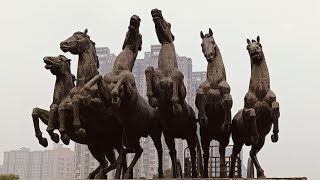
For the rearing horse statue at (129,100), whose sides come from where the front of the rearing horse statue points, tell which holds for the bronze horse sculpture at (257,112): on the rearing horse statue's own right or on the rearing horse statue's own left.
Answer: on the rearing horse statue's own left

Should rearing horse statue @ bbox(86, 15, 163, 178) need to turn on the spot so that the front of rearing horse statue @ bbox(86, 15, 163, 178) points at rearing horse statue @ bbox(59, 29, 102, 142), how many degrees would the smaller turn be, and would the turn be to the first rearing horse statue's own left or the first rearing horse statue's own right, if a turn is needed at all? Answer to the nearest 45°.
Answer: approximately 45° to the first rearing horse statue's own right

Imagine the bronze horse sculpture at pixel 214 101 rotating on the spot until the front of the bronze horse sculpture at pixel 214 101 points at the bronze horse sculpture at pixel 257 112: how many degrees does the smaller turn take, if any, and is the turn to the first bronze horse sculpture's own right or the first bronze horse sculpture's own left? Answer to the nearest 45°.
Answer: approximately 90° to the first bronze horse sculpture's own left

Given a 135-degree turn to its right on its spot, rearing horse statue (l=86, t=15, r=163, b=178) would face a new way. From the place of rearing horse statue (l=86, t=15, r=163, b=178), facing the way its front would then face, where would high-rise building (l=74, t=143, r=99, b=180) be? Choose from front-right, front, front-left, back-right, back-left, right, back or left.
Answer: front

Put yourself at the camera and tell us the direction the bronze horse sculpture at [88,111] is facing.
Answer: facing the viewer and to the left of the viewer

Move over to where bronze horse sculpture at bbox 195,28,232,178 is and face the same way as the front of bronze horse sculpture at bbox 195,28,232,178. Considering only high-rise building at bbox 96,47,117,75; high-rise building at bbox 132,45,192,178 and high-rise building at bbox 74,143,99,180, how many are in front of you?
0

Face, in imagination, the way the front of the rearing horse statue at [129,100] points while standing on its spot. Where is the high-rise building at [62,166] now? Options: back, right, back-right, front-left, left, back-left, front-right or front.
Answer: back-right

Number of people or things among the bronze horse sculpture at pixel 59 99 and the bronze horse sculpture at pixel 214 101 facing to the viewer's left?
1

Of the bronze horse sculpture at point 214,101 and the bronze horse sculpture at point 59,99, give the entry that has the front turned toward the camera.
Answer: the bronze horse sculpture at point 214,101

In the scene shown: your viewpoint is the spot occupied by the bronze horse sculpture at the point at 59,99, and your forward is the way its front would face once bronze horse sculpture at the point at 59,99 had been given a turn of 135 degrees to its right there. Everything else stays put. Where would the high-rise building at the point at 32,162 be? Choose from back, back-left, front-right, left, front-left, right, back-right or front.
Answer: front-left

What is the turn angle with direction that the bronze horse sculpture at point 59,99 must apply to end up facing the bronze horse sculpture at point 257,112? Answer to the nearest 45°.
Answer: approximately 180°

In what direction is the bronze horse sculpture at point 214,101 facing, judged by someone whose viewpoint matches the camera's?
facing the viewer

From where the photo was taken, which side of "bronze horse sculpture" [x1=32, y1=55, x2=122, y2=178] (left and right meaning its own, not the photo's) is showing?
left
